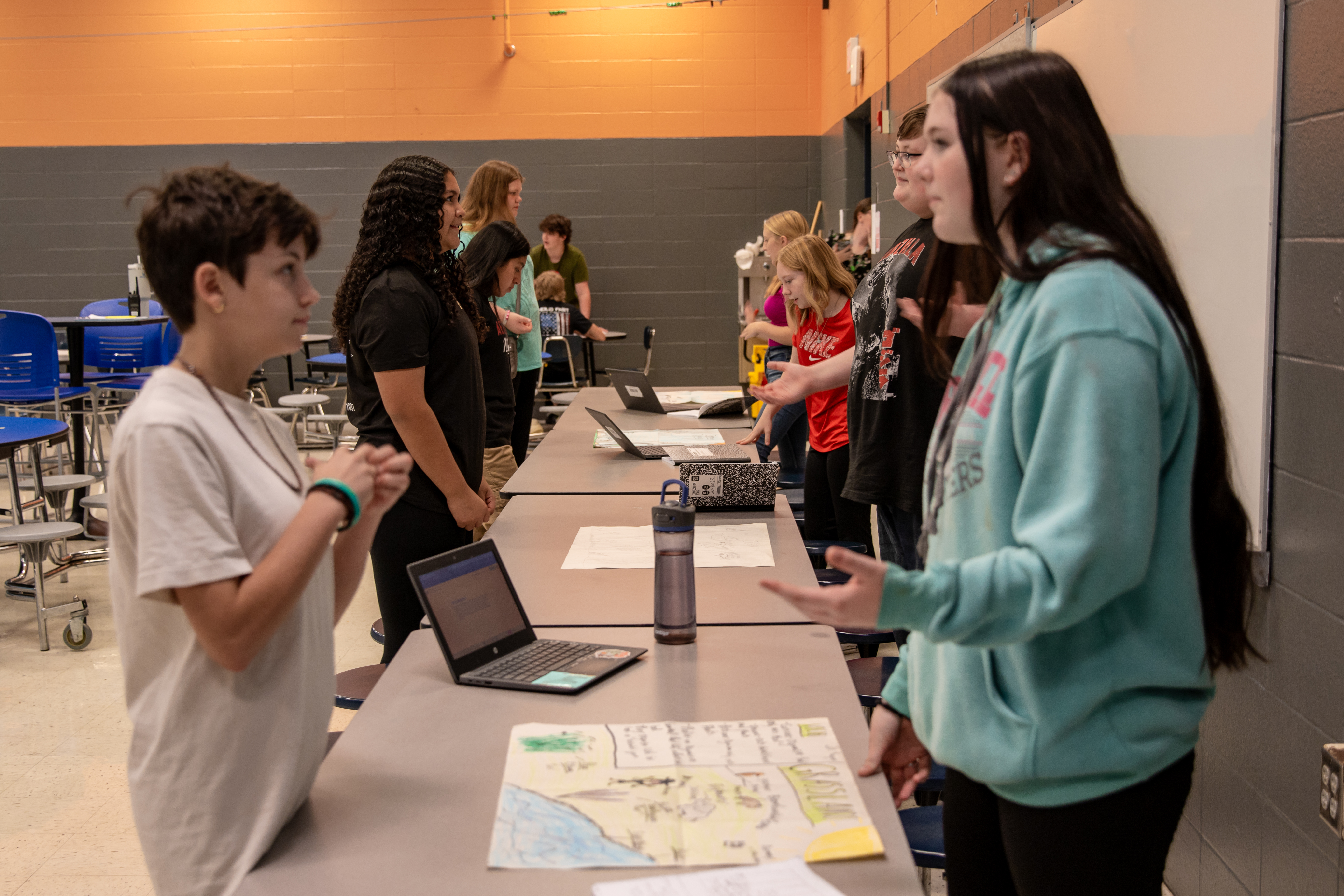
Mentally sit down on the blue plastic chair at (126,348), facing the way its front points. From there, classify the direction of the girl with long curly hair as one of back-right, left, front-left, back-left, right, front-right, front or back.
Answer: front

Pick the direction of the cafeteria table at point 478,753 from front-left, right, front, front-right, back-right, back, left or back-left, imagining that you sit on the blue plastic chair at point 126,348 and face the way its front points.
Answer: front

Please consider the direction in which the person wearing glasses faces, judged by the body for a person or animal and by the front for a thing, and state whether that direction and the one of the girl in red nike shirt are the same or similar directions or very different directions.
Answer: same or similar directions

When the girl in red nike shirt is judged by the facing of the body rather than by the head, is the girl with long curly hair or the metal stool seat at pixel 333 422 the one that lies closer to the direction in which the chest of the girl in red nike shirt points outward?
the girl with long curly hair

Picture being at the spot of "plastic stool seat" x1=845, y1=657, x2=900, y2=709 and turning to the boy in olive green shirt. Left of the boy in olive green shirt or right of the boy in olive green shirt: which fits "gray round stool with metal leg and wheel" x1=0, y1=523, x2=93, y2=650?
left

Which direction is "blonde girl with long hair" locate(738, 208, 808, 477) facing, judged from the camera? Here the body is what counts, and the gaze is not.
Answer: to the viewer's left

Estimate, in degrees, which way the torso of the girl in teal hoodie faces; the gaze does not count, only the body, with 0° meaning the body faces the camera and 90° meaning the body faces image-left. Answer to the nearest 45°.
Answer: approximately 90°

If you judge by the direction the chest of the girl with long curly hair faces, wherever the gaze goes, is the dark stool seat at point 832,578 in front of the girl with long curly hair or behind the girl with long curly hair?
in front

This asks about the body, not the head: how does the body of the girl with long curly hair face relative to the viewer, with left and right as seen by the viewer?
facing to the right of the viewer

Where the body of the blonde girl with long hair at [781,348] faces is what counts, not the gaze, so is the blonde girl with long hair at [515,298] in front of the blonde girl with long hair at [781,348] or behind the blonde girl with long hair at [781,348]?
in front

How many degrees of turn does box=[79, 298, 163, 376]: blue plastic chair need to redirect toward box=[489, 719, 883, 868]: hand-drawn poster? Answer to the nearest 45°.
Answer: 0° — it already faces it

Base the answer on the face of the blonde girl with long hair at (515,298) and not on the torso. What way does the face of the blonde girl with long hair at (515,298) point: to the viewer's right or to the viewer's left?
to the viewer's right

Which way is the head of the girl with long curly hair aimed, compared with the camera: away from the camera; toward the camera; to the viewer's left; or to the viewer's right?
to the viewer's right
